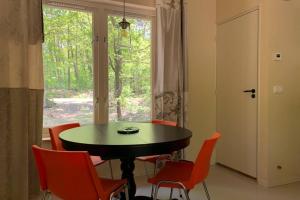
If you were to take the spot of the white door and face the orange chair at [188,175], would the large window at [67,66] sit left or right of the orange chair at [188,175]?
right

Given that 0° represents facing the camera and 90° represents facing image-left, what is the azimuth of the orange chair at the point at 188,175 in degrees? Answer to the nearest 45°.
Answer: approximately 90°

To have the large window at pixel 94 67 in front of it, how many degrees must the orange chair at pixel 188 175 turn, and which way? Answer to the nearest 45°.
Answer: approximately 45° to its right

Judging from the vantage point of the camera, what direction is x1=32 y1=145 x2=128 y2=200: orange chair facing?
facing away from the viewer and to the right of the viewer

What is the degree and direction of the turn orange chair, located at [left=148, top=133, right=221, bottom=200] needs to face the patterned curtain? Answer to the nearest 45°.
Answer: approximately 90° to its right

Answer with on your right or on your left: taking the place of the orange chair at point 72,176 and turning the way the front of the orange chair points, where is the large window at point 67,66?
on your left

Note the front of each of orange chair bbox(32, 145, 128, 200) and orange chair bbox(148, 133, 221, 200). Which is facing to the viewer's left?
orange chair bbox(148, 133, 221, 200)

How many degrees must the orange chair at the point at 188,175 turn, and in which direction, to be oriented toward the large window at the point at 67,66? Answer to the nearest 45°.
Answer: approximately 45° to its right

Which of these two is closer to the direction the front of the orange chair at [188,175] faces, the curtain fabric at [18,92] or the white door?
the curtain fabric

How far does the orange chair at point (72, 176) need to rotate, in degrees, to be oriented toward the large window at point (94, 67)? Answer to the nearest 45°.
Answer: approximately 45° to its left

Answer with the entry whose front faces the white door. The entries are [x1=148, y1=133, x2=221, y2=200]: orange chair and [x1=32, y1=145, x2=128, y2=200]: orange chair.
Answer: [x1=32, y1=145, x2=128, y2=200]: orange chair
